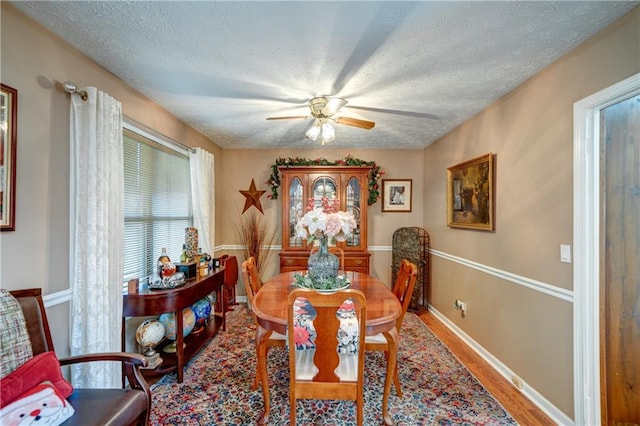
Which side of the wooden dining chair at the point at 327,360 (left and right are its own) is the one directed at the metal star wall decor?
front

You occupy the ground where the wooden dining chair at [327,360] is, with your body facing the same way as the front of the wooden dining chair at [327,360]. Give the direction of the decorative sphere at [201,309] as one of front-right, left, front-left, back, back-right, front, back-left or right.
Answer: front-left

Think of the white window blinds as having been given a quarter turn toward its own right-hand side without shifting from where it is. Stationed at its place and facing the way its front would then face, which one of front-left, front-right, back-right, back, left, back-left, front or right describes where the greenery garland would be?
back-left

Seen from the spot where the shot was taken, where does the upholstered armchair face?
facing the viewer and to the right of the viewer

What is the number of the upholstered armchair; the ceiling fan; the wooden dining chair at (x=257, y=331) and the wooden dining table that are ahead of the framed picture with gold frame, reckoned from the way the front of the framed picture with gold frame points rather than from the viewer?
4

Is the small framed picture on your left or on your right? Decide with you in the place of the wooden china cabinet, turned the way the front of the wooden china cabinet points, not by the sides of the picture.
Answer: on your left

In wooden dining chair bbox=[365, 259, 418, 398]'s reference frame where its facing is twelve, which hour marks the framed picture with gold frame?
The framed picture with gold frame is roughly at 4 o'clock from the wooden dining chair.

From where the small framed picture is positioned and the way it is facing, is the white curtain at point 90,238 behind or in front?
in front

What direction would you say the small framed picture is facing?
toward the camera

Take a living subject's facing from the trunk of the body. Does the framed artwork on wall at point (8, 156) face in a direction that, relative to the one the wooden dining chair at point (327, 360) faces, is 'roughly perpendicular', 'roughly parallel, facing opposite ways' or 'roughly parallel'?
roughly perpendicular

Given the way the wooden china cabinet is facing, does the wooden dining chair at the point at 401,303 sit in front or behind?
in front

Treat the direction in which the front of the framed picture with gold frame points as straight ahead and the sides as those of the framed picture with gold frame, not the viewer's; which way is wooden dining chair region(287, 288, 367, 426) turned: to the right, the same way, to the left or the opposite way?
to the right

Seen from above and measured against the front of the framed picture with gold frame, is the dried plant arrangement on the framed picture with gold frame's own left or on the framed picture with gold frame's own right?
on the framed picture with gold frame's own right

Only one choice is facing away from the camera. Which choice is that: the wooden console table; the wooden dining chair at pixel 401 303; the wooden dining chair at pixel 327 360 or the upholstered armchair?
the wooden dining chair at pixel 327 360

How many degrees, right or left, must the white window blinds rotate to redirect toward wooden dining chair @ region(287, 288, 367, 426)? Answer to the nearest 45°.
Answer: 0° — it already faces it

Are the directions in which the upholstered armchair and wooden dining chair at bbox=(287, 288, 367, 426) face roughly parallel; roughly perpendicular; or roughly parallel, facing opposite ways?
roughly perpendicular

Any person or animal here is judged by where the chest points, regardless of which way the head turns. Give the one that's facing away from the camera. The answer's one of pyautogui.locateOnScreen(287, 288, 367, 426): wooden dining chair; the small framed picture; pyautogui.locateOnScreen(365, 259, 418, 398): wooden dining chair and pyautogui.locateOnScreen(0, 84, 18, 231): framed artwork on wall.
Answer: pyautogui.locateOnScreen(287, 288, 367, 426): wooden dining chair

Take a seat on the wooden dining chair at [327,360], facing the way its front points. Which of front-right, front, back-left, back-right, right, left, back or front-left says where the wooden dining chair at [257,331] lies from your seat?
front-left

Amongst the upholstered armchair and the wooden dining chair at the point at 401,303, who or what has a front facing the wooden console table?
the wooden dining chair

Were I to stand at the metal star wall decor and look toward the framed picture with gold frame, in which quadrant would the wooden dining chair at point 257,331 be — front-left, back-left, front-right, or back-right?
front-right

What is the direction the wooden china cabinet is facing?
toward the camera
